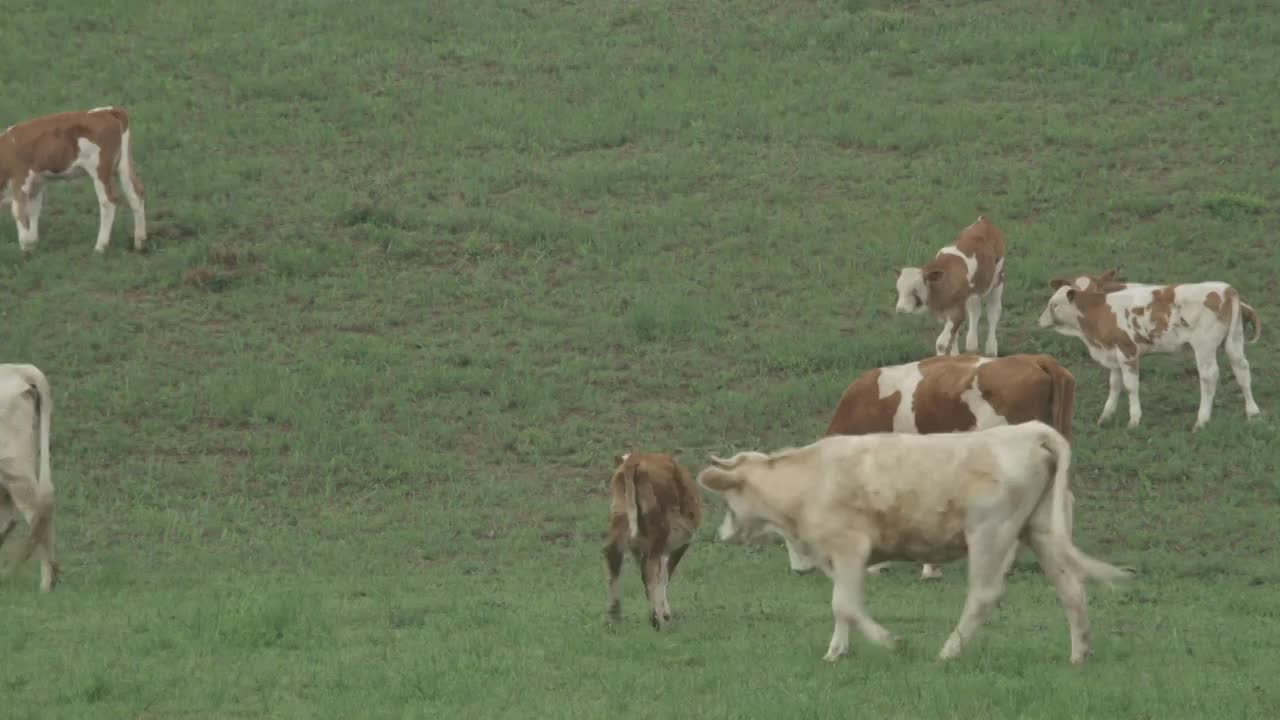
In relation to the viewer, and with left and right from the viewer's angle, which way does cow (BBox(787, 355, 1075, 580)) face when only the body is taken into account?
facing to the left of the viewer

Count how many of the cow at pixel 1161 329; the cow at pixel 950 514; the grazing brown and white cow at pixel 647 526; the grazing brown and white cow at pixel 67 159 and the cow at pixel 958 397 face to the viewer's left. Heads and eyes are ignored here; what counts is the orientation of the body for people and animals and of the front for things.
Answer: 4

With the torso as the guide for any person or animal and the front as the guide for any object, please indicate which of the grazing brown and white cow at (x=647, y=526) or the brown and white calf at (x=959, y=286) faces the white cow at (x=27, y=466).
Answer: the brown and white calf

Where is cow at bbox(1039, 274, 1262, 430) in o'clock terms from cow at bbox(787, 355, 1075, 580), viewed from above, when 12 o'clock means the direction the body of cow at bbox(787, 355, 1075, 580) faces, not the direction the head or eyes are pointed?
cow at bbox(1039, 274, 1262, 430) is roughly at 4 o'clock from cow at bbox(787, 355, 1075, 580).

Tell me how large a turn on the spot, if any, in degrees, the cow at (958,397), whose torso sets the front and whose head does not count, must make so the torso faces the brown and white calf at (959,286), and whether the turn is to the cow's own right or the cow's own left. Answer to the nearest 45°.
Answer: approximately 90° to the cow's own right

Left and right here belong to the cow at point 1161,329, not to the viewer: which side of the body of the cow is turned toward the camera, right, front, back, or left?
left

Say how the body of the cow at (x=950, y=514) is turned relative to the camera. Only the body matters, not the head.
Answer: to the viewer's left
